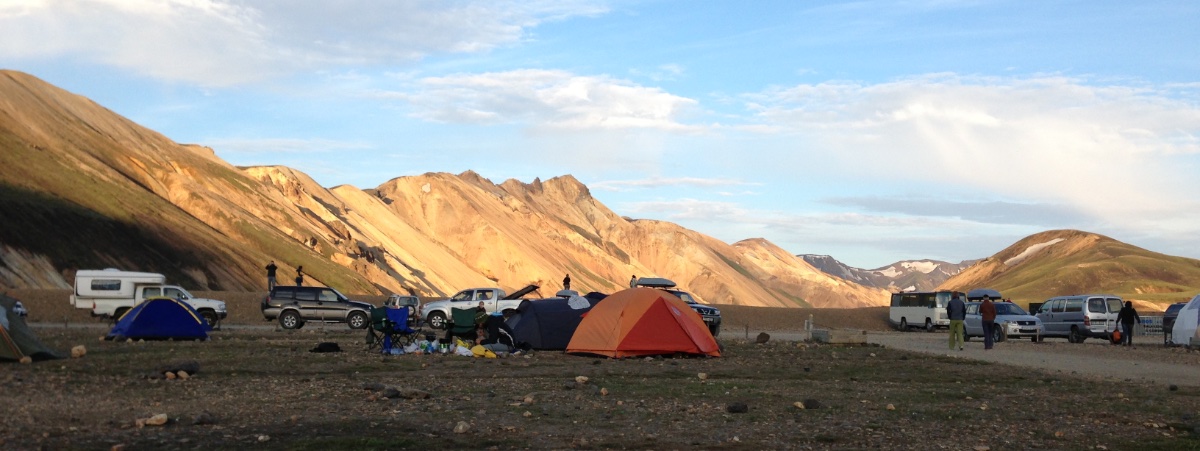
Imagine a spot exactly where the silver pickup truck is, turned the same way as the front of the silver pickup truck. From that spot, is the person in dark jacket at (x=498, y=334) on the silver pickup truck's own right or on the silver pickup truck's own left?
on the silver pickup truck's own left

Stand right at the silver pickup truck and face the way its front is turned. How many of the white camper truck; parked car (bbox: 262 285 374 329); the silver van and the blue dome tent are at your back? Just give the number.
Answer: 1

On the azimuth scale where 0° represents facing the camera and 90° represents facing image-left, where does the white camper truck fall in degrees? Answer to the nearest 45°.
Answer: approximately 270°

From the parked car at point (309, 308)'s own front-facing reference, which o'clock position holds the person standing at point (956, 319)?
The person standing is roughly at 1 o'clock from the parked car.

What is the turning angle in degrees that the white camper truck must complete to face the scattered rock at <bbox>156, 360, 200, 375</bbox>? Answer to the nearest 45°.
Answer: approximately 90° to its right

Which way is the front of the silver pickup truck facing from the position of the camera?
facing to the left of the viewer

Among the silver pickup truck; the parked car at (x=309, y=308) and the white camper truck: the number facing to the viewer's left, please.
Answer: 1

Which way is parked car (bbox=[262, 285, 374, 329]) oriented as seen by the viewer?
to the viewer's right

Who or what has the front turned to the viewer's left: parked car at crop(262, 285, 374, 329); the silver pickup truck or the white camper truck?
the silver pickup truck

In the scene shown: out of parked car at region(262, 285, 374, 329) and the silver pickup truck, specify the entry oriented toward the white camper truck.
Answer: the silver pickup truck

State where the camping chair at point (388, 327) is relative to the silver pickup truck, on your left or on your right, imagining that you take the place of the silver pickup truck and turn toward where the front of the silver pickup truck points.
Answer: on your left

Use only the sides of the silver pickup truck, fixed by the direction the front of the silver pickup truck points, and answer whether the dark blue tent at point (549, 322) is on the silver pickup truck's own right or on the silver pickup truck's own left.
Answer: on the silver pickup truck's own left

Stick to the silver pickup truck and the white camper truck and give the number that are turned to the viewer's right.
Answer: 1

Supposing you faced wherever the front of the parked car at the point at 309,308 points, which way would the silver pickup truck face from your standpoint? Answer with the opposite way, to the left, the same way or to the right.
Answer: the opposite way

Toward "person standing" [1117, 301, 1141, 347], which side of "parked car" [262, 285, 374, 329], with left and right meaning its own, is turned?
front
